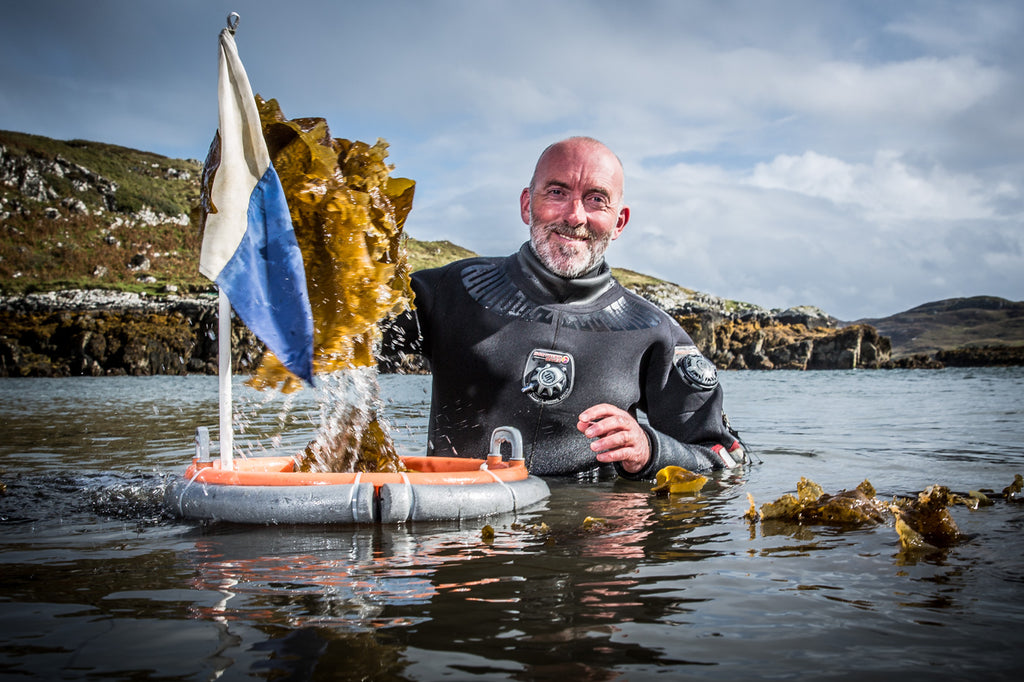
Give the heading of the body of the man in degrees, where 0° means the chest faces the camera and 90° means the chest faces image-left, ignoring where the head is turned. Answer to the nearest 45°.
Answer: approximately 0°

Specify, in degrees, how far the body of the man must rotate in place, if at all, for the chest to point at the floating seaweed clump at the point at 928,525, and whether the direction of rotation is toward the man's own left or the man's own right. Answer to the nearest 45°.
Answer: approximately 45° to the man's own left

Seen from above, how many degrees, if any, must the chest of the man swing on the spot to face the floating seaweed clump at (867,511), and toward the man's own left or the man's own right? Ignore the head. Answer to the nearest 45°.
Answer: approximately 45° to the man's own left

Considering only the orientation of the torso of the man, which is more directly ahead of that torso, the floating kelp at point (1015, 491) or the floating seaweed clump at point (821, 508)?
the floating seaweed clump

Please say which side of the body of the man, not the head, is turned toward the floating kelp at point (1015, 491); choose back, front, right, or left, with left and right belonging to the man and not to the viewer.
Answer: left
